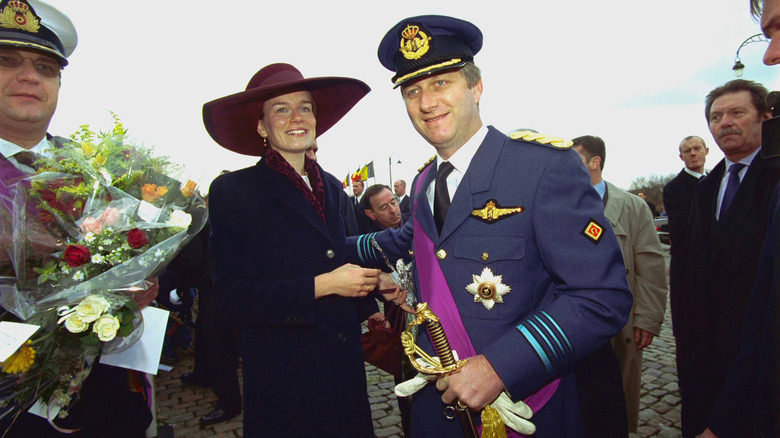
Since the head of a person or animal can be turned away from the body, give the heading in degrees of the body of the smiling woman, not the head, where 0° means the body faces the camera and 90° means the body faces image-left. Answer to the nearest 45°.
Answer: approximately 315°

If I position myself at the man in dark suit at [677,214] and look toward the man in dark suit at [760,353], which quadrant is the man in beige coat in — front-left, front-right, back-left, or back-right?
front-right

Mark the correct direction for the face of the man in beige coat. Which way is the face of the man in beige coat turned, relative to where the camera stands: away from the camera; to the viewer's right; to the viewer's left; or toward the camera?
to the viewer's left

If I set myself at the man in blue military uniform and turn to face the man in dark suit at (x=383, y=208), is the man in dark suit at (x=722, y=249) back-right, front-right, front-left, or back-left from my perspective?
front-right

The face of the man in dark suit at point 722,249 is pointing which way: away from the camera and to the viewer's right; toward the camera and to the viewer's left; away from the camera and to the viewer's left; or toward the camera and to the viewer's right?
toward the camera and to the viewer's left

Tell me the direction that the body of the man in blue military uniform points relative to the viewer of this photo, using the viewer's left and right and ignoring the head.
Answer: facing the viewer and to the left of the viewer

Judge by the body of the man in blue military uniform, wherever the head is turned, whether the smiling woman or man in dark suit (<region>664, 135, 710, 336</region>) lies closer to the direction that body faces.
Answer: the smiling woman

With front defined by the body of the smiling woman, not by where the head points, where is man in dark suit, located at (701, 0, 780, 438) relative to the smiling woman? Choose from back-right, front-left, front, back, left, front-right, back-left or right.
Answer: front

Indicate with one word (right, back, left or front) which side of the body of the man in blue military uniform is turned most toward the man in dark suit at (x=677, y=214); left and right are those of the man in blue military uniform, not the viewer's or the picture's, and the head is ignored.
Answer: back
